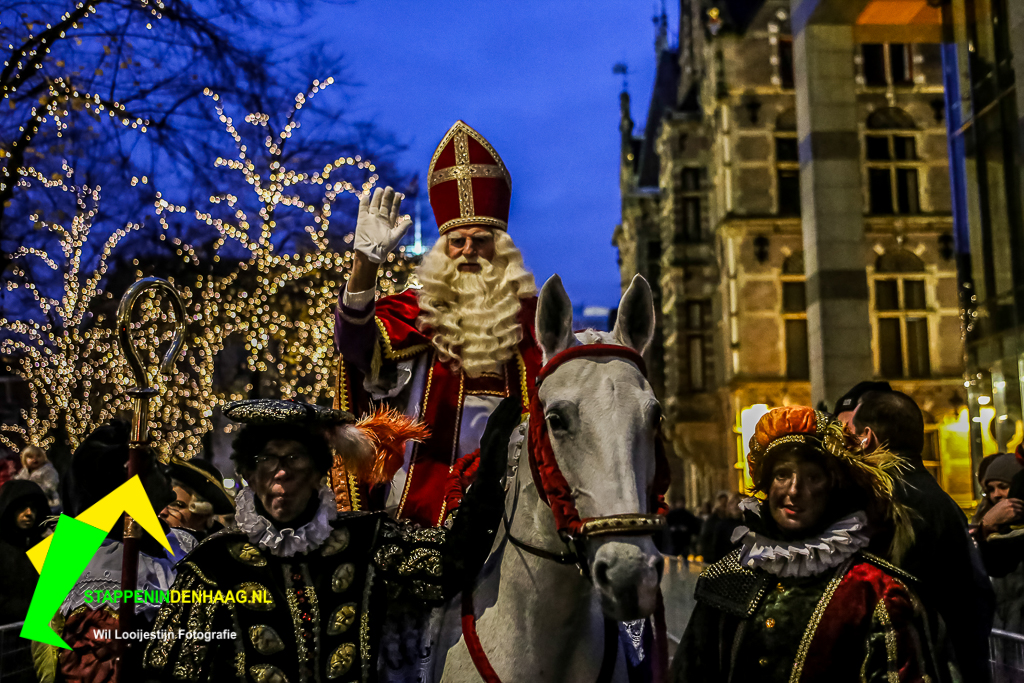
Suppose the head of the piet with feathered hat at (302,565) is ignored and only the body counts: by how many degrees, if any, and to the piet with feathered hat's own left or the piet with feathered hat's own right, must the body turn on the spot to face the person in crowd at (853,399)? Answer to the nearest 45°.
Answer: approximately 135° to the piet with feathered hat's own left

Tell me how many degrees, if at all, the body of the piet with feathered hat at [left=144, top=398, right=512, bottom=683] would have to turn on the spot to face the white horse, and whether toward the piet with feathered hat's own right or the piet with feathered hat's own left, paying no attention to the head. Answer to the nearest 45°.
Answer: approximately 45° to the piet with feathered hat's own left

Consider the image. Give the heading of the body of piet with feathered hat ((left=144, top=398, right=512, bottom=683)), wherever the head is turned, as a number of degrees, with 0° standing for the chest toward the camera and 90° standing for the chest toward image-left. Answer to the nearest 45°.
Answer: approximately 0°
